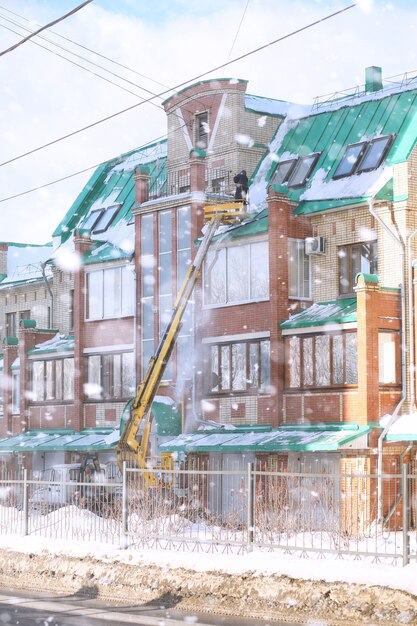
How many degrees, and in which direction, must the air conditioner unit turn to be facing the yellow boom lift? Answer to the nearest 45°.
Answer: approximately 45° to its right

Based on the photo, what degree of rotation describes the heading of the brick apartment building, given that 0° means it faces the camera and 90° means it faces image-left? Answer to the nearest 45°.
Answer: approximately 45°

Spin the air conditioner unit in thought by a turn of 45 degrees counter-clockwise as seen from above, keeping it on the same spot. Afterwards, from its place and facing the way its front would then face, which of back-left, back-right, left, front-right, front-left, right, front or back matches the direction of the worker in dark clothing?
back-right

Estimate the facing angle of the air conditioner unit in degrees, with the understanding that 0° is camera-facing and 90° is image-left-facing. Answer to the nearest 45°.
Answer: approximately 45°
